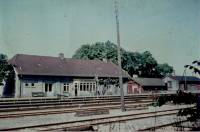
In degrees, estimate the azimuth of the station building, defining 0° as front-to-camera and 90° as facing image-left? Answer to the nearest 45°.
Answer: approximately 0°

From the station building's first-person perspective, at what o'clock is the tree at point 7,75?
The tree is roughly at 2 o'clock from the station building.
